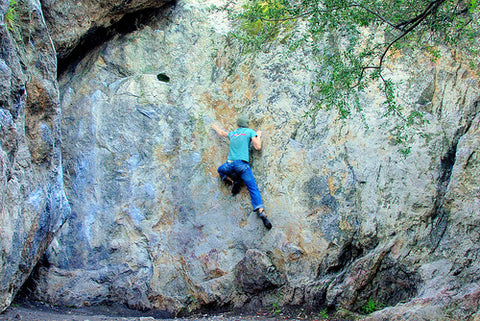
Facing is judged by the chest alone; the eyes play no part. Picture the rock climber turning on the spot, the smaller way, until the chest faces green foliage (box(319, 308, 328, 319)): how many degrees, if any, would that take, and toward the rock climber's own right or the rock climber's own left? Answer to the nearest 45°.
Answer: approximately 135° to the rock climber's own right

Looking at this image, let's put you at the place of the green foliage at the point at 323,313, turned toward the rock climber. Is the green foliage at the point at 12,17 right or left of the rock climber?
left

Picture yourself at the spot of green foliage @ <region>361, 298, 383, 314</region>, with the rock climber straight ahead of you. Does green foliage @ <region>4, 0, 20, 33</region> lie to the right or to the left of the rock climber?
left

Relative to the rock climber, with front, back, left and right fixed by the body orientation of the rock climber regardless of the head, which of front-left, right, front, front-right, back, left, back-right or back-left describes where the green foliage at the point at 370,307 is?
back-right

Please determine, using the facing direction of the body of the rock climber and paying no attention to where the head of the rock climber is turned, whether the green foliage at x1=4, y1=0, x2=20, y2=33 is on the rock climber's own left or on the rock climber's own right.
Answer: on the rock climber's own left

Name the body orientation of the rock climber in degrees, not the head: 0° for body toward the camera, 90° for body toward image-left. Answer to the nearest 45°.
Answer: approximately 180°

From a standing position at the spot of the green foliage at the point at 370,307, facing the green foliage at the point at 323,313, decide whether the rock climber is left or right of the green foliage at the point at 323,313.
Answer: right
